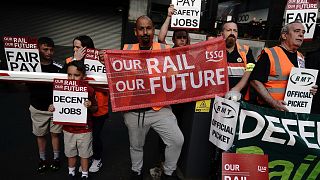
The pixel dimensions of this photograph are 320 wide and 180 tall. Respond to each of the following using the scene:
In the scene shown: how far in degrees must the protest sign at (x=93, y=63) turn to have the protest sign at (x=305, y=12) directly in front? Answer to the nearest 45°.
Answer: approximately 90° to its left

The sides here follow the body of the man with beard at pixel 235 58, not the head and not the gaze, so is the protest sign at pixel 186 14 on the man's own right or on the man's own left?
on the man's own right

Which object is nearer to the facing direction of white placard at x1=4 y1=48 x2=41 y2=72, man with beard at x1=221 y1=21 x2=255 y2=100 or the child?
the child

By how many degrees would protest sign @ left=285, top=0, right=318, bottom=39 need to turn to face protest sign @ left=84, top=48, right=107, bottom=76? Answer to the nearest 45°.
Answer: approximately 45° to its right

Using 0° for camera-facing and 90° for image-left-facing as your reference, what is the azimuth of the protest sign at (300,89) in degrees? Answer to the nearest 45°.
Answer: approximately 0°

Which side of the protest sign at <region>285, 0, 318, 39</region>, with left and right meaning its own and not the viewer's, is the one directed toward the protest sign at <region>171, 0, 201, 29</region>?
right
